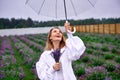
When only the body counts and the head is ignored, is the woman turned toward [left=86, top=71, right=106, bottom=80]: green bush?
no

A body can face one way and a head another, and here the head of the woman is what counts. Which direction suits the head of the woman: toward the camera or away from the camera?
toward the camera

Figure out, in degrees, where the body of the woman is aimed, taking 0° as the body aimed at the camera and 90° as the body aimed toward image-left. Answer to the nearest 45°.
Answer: approximately 0°
